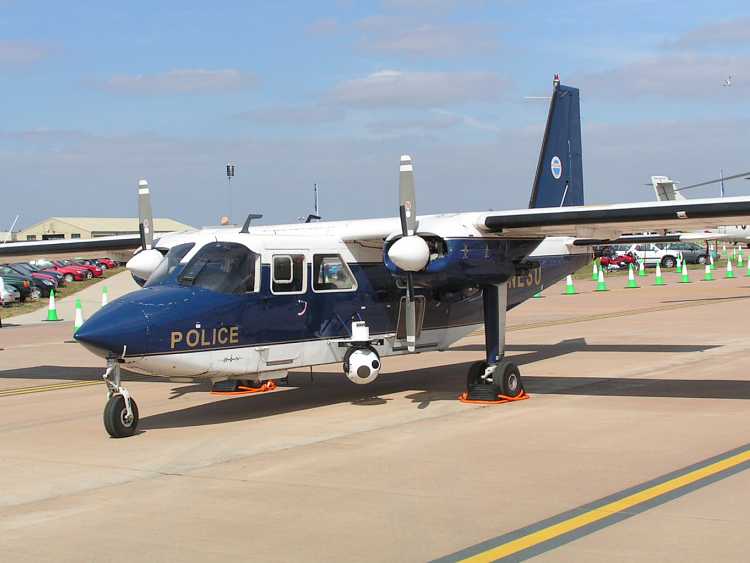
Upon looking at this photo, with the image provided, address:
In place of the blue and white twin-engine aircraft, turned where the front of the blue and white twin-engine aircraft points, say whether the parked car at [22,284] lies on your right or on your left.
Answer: on your right

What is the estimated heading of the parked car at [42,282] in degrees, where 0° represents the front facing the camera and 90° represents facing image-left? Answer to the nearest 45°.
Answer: approximately 315°

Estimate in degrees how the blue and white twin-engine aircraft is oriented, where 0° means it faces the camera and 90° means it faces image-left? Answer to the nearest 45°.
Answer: approximately 45°

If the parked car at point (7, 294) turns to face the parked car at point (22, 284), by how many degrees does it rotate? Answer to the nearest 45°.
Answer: approximately 90° to its left

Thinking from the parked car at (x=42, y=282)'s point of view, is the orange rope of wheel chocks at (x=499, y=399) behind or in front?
in front

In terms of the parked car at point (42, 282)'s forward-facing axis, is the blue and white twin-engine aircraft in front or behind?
in front
